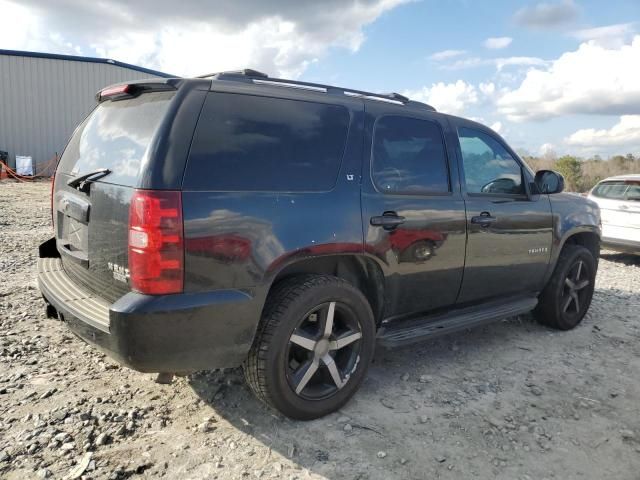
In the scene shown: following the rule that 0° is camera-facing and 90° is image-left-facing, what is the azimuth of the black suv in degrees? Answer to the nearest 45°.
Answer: approximately 225°

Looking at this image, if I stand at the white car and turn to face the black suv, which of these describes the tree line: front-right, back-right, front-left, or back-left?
back-right

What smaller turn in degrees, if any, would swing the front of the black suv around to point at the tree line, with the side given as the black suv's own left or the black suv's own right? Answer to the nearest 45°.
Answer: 0° — it already faces it

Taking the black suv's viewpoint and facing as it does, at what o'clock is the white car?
The white car is roughly at 12 o'clock from the black suv.
